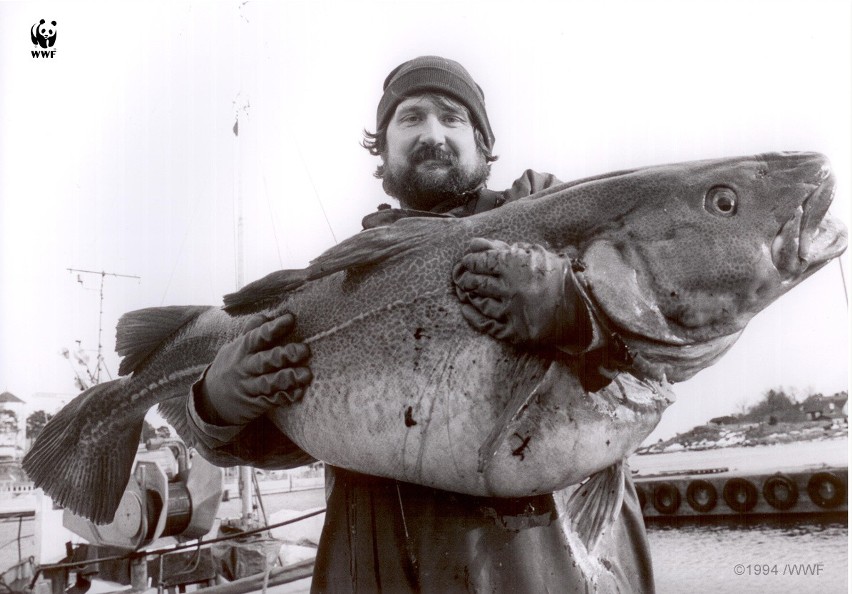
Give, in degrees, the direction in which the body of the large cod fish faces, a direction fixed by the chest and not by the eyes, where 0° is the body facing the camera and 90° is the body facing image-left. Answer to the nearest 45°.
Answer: approximately 270°

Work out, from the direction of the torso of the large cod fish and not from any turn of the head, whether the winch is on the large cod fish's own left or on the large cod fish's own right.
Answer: on the large cod fish's own left

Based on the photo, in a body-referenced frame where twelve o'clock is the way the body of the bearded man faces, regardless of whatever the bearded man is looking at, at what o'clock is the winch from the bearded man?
The winch is roughly at 5 o'clock from the bearded man.

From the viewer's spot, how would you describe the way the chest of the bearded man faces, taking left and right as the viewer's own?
facing the viewer
